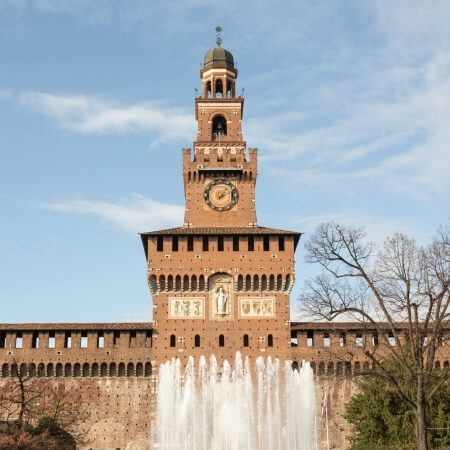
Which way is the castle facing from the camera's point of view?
toward the camera
